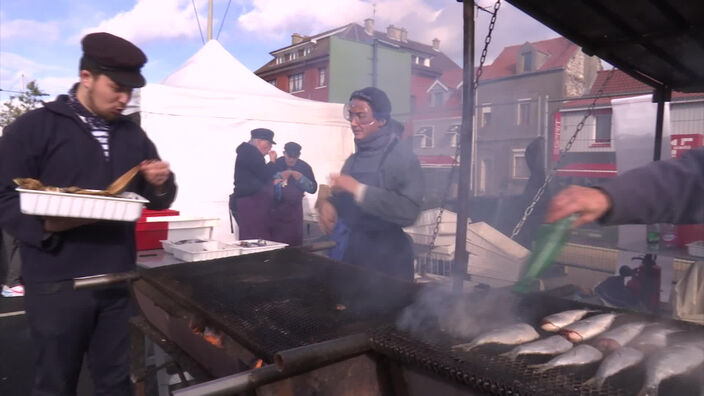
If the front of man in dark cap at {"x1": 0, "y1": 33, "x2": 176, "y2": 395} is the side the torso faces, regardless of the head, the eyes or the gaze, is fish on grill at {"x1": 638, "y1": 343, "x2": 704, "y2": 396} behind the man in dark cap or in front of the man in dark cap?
in front

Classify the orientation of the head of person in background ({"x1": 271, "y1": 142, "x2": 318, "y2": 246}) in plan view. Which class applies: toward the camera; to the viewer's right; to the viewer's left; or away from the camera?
toward the camera

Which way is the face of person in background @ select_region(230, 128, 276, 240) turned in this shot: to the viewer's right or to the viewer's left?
to the viewer's right

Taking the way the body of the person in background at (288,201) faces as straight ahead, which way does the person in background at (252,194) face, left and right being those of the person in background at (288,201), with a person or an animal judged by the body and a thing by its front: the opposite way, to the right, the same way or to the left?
to the left

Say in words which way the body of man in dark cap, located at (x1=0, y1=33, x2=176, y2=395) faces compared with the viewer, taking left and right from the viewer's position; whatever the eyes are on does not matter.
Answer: facing the viewer and to the right of the viewer

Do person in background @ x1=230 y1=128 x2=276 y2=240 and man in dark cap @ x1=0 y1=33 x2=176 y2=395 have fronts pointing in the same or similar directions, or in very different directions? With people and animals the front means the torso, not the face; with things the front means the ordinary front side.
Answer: same or similar directions

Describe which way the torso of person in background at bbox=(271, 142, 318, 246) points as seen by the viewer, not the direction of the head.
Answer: toward the camera

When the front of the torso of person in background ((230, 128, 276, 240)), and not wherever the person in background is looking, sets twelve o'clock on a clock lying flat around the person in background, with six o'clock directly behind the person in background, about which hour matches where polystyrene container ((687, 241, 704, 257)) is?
The polystyrene container is roughly at 1 o'clock from the person in background.

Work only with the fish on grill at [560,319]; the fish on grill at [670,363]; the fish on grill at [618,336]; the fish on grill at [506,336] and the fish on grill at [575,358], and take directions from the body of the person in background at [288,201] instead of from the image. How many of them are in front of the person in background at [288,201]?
5

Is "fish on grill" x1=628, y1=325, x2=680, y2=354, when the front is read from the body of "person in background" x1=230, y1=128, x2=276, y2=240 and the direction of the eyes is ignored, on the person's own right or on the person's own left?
on the person's own right

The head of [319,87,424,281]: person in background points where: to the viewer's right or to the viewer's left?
to the viewer's left

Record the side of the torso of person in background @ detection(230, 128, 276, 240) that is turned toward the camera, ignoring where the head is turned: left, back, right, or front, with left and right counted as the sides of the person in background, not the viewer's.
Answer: right

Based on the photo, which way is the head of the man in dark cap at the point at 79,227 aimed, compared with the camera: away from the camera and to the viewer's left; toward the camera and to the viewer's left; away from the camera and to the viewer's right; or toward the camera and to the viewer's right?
toward the camera and to the viewer's right

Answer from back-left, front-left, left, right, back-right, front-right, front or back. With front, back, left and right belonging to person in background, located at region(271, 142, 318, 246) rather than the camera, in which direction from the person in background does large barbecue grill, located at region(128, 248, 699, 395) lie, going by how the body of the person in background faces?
front

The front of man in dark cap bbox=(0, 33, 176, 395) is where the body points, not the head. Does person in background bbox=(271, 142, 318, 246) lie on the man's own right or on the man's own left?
on the man's own left
